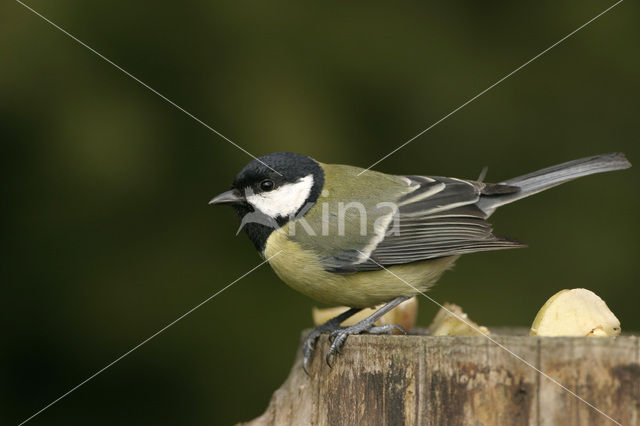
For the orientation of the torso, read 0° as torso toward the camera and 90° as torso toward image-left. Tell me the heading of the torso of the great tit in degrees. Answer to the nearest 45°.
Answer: approximately 90°
